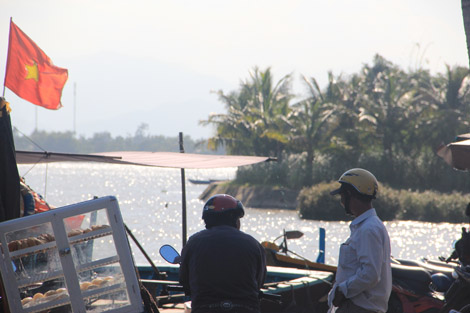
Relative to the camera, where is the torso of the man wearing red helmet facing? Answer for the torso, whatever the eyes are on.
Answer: away from the camera

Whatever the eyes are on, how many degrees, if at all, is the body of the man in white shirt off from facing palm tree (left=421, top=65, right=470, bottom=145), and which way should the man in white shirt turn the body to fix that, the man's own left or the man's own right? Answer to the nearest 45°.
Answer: approximately 90° to the man's own right

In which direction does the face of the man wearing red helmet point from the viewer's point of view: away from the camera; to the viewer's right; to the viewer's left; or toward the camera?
away from the camera

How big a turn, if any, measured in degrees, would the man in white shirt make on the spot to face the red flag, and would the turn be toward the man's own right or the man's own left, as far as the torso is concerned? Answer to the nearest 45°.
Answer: approximately 45° to the man's own right

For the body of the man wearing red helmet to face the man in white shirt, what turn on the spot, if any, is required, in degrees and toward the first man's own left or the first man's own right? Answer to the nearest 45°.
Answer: approximately 90° to the first man's own right

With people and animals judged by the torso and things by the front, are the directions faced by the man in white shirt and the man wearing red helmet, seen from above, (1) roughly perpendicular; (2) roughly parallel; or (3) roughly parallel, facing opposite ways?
roughly perpendicular

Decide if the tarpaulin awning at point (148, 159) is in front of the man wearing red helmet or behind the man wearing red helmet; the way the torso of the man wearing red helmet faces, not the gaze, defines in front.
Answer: in front

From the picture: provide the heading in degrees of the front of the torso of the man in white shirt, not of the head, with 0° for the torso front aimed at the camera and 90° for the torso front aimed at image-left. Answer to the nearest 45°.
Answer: approximately 90°

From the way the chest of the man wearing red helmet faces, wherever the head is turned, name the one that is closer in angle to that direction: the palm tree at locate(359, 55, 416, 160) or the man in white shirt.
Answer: the palm tree

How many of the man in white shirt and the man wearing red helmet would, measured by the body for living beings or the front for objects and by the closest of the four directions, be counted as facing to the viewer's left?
1

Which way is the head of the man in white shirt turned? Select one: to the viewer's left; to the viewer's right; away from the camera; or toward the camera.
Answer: to the viewer's left

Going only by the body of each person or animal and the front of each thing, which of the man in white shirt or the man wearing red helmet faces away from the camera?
the man wearing red helmet

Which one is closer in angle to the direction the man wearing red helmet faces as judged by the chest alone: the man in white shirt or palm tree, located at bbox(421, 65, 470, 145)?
the palm tree
